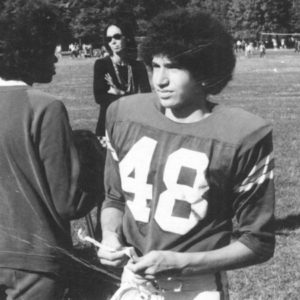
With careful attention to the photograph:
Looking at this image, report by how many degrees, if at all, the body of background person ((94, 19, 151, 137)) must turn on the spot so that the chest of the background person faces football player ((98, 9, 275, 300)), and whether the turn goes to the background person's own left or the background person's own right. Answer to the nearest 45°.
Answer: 0° — they already face them

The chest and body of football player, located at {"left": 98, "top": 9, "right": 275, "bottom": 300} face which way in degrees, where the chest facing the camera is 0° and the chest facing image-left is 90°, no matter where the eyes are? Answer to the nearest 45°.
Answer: approximately 45°

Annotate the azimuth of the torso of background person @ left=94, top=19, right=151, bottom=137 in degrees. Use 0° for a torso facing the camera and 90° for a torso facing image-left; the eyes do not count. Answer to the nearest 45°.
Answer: approximately 0°

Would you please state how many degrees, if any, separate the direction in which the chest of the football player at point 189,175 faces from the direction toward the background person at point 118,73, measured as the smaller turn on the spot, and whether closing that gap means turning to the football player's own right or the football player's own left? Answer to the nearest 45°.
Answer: approximately 135° to the football player's own right

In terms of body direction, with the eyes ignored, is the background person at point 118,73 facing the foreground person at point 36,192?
yes
